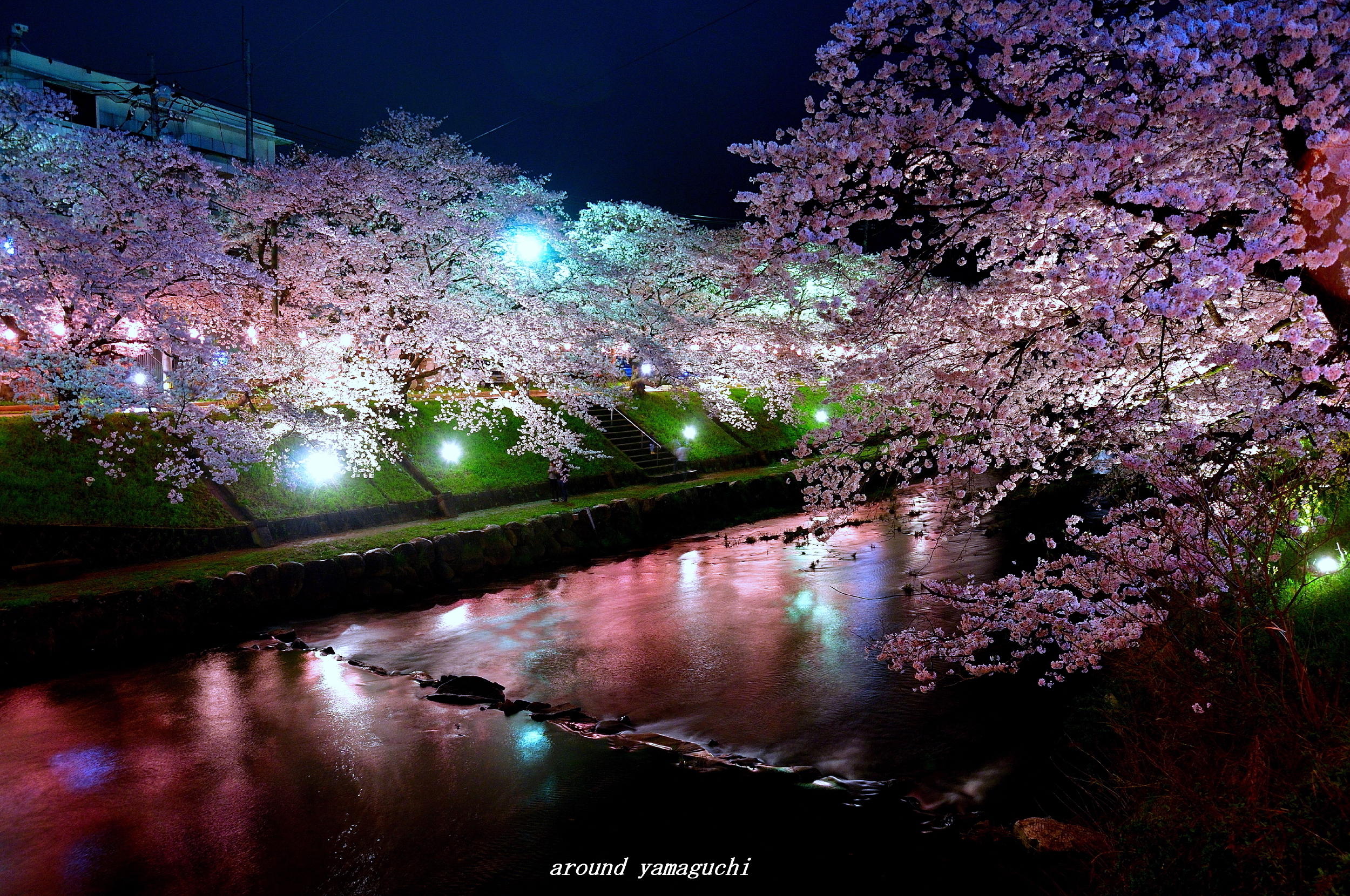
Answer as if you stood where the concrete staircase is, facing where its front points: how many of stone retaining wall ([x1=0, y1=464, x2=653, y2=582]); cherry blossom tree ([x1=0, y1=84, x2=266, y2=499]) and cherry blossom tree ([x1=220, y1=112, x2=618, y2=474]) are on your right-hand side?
3

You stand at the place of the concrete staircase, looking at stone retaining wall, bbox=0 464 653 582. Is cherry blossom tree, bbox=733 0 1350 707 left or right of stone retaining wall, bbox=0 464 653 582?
left

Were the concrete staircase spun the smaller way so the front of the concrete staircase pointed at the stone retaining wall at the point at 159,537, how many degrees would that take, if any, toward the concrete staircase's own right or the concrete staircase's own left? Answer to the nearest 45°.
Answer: approximately 90° to the concrete staircase's own right

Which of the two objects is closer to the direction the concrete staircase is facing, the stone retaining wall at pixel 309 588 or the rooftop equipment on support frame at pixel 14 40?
the stone retaining wall

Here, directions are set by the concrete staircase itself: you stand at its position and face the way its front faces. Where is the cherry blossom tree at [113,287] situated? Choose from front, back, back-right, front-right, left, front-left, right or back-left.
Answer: right

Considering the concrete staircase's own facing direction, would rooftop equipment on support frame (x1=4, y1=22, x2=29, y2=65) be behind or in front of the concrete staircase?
behind

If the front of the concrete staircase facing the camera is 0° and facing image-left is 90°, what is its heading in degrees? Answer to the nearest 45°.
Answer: approximately 315°

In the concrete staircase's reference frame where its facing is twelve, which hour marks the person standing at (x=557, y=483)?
The person standing is roughly at 2 o'clock from the concrete staircase.

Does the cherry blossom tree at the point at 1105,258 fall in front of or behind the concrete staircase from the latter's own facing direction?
in front

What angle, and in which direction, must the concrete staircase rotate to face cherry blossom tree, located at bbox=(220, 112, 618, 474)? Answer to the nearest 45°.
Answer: approximately 90° to its right

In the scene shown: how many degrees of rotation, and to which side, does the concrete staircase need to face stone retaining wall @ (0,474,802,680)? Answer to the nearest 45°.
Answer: approximately 90° to its right
